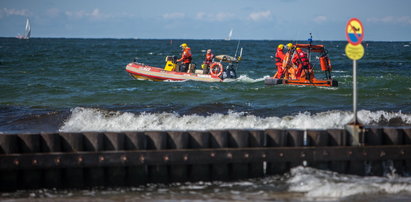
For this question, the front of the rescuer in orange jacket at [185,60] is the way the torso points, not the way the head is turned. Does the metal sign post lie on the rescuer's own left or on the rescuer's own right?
on the rescuer's own left

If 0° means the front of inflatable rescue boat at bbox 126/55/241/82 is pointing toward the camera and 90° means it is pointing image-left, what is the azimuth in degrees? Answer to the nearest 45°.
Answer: approximately 90°

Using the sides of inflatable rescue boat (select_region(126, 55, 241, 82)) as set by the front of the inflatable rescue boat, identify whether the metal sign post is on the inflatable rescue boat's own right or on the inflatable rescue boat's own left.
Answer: on the inflatable rescue boat's own left

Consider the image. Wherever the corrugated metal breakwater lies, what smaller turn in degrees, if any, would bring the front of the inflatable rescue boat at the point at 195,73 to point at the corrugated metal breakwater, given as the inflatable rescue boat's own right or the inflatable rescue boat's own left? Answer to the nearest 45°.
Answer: approximately 90° to the inflatable rescue boat's own left

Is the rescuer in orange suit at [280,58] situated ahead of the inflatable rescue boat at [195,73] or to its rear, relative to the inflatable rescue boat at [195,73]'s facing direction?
to the rear

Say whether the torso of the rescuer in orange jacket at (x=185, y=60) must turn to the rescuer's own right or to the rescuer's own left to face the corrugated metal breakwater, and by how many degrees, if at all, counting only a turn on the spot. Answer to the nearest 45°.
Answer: approximately 90° to the rescuer's own left

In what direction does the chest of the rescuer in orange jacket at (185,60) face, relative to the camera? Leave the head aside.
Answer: to the viewer's left

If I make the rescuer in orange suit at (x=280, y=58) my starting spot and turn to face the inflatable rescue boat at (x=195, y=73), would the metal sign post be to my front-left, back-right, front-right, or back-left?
back-left
